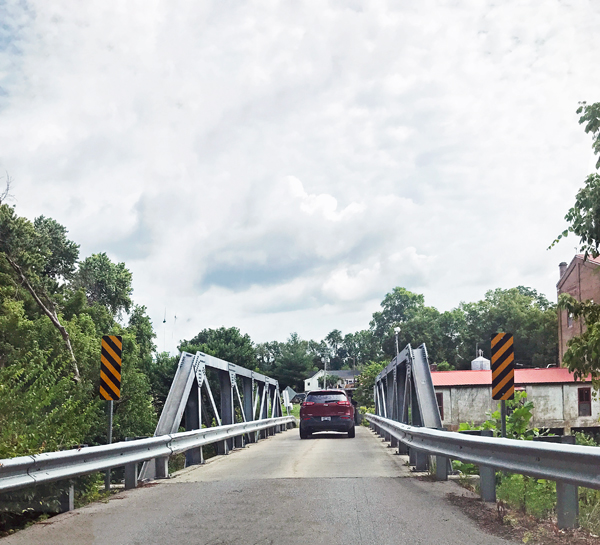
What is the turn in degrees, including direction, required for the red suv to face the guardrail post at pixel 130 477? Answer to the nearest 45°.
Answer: approximately 180°

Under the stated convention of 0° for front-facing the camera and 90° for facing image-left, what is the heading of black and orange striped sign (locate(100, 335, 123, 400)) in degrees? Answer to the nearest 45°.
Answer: approximately 0°

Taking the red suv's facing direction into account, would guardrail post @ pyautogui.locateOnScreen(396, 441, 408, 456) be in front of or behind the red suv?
behind

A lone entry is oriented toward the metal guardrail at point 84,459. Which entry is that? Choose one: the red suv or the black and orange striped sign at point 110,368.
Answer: the black and orange striped sign

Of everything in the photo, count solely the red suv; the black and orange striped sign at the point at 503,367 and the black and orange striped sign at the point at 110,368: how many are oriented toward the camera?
2

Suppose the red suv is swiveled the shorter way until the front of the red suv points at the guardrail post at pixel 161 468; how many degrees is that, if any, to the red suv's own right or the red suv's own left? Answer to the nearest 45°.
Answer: approximately 180°

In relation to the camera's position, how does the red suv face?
facing away from the viewer

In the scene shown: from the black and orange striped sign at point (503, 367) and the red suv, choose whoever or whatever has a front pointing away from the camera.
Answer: the red suv

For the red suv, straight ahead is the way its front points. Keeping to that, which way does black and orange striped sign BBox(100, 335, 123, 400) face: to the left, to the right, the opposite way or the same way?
the opposite way

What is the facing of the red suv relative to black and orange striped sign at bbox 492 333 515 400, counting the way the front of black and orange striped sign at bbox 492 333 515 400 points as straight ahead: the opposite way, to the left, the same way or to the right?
the opposite way
